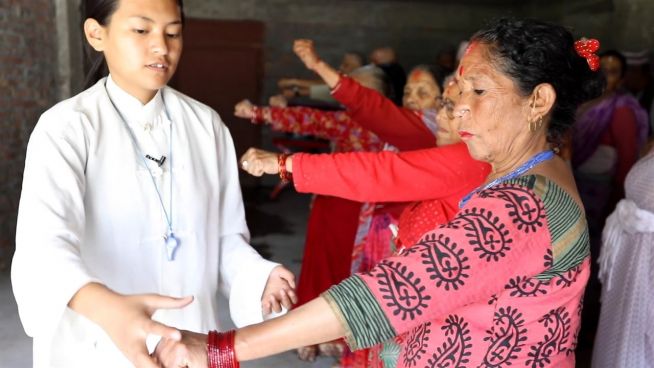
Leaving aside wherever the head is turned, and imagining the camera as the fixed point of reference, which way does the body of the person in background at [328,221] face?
to the viewer's left

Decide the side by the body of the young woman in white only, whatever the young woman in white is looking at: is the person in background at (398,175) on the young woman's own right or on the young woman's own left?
on the young woman's own left

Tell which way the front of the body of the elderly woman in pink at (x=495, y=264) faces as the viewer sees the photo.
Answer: to the viewer's left

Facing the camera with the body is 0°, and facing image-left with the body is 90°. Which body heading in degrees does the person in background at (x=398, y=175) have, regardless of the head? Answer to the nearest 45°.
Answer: approximately 90°

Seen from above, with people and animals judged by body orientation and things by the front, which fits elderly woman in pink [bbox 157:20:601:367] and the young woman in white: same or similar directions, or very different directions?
very different directions

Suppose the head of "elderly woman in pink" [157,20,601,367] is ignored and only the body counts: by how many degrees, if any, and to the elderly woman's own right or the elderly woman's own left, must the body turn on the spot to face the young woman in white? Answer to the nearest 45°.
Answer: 0° — they already face them

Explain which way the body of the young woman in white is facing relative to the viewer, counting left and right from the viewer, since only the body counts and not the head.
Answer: facing the viewer and to the right of the viewer

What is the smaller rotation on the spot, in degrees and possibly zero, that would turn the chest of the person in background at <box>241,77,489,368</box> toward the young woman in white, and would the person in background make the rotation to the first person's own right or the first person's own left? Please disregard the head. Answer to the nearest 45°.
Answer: approximately 45° to the first person's own left
